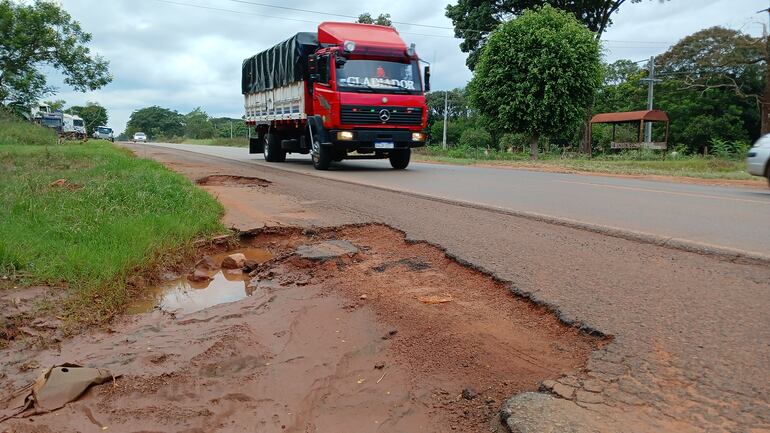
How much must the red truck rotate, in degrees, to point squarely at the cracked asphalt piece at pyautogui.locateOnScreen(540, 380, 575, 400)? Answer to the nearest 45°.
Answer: approximately 45° to its right

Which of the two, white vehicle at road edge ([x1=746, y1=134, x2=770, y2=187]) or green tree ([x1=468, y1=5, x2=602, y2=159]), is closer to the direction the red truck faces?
the white vehicle at road edge

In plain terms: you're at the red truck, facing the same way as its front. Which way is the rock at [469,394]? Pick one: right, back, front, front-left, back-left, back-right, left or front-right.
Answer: front-right

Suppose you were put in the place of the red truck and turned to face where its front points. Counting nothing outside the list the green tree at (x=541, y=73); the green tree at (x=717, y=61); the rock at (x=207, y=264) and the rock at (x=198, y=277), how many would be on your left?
2

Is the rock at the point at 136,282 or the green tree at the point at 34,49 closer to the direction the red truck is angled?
the rock

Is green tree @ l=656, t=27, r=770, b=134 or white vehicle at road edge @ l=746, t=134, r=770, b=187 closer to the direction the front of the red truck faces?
the white vehicle at road edge

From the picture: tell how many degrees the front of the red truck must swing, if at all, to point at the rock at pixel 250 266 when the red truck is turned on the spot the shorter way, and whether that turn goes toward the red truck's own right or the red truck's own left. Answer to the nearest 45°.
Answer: approximately 45° to the red truck's own right

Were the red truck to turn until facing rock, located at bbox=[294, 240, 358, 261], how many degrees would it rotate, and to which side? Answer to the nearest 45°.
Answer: approximately 45° to its right

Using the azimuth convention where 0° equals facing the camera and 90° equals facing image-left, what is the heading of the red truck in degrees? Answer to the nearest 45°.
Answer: approximately 315°

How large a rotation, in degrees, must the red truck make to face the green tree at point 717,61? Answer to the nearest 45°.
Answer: approximately 90° to its left

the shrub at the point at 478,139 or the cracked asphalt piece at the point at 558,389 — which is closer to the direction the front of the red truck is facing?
the cracked asphalt piece

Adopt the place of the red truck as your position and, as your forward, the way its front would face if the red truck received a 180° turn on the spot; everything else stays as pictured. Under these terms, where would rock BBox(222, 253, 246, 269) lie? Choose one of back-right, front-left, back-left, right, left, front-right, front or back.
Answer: back-left

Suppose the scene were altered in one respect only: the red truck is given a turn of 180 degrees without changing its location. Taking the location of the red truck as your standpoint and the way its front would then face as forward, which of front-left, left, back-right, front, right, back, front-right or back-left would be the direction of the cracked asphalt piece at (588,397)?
back-left

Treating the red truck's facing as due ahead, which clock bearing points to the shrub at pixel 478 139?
The shrub is roughly at 8 o'clock from the red truck.

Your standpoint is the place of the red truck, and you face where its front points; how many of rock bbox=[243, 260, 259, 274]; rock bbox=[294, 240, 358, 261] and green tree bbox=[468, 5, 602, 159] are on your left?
1

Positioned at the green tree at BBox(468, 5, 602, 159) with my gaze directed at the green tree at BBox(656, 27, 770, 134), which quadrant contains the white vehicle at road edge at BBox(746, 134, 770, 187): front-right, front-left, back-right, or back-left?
back-right
